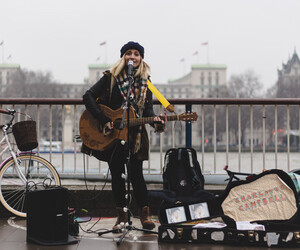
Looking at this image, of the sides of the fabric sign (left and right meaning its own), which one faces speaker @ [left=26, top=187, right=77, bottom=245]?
right

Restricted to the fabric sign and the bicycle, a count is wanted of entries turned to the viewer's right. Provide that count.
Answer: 1

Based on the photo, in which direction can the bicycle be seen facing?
to the viewer's right

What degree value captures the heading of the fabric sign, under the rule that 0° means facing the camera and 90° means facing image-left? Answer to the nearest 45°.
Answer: approximately 0°

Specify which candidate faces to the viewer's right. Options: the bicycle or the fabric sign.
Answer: the bicycle

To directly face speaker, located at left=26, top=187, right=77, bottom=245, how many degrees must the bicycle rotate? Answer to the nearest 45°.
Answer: approximately 90° to its right

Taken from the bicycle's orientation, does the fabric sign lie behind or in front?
in front

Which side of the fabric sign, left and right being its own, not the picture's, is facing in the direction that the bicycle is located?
right
